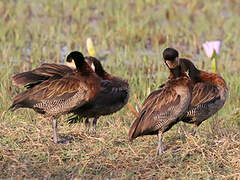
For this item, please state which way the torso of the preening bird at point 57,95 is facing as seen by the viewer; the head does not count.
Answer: to the viewer's right

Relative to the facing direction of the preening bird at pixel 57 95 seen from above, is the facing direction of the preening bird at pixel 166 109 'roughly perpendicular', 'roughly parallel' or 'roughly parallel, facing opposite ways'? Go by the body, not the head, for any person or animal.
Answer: roughly parallel

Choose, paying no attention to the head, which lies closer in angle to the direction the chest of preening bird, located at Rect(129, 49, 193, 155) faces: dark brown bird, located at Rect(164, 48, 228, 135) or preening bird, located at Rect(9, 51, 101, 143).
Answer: the dark brown bird

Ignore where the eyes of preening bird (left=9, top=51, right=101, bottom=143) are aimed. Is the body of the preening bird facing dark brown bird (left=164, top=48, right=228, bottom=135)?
yes

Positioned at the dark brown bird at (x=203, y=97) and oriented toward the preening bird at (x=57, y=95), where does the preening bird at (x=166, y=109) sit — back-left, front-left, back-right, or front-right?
front-left

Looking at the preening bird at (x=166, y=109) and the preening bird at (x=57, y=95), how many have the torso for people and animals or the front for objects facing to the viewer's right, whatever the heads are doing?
2

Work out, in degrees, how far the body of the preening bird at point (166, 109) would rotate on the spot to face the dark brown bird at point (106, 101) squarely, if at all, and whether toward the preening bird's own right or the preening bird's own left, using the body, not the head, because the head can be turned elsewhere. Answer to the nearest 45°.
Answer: approximately 135° to the preening bird's own left

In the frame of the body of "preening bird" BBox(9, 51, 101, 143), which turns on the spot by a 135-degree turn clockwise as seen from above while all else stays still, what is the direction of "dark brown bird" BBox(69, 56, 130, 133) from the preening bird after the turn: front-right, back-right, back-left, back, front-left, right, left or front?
back

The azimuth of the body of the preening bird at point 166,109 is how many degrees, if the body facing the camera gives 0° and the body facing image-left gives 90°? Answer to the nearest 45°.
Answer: approximately 270°
